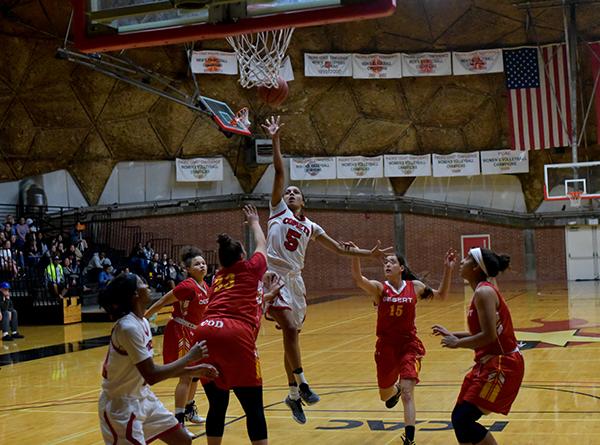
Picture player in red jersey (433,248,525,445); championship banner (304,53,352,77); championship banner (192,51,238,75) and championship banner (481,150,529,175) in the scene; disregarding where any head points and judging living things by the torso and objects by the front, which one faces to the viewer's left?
the player in red jersey

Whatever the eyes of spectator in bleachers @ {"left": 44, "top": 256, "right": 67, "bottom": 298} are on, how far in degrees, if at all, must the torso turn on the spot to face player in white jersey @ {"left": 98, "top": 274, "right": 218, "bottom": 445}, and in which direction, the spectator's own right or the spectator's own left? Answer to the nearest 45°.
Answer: approximately 45° to the spectator's own right

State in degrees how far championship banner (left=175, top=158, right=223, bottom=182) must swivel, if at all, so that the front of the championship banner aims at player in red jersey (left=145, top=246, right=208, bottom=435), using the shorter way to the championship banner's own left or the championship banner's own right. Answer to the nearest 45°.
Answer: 0° — it already faces them

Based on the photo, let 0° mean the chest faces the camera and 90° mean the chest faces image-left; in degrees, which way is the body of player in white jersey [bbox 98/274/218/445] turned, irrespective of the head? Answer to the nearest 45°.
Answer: approximately 270°

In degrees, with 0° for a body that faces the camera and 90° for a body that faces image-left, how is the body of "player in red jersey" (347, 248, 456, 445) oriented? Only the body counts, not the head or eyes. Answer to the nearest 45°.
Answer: approximately 0°

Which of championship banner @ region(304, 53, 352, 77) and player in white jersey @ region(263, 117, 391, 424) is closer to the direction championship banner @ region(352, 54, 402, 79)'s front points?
the player in white jersey

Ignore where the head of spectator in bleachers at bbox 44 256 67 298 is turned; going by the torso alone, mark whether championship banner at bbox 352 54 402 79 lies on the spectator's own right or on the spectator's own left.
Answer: on the spectator's own left

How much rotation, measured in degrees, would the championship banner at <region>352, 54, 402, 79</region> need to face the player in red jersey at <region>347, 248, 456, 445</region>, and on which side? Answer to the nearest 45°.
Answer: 0° — it already faces them

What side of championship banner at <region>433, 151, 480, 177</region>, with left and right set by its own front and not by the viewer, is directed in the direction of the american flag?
left

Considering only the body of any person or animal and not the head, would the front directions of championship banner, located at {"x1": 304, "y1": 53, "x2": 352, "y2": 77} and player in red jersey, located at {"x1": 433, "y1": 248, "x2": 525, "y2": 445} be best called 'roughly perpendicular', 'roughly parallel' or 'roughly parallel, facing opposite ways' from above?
roughly perpendicular

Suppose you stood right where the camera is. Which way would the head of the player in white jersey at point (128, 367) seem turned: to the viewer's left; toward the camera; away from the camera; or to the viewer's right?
to the viewer's right

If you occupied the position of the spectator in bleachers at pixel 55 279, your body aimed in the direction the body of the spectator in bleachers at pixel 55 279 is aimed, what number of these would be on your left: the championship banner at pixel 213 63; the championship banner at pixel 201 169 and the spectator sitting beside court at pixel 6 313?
2
